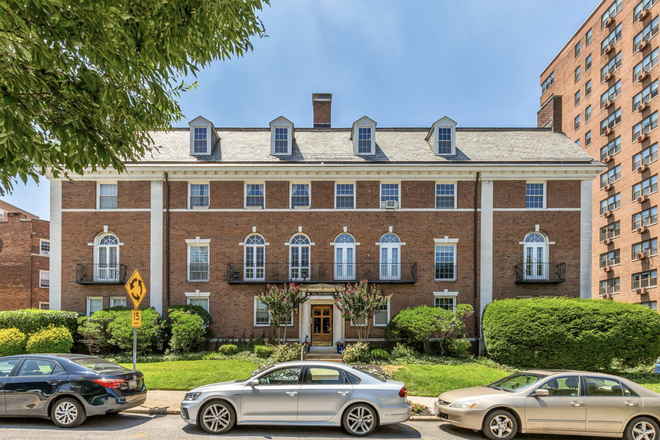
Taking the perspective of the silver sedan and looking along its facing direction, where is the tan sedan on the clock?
The tan sedan is roughly at 6 o'clock from the silver sedan.

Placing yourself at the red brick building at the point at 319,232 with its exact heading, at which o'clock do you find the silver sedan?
The silver sedan is roughly at 12 o'clock from the red brick building.

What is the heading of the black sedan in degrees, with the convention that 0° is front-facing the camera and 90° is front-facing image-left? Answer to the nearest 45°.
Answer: approximately 135°

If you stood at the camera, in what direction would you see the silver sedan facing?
facing to the left of the viewer

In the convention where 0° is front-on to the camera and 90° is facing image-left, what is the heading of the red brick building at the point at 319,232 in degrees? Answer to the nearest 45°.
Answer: approximately 0°
